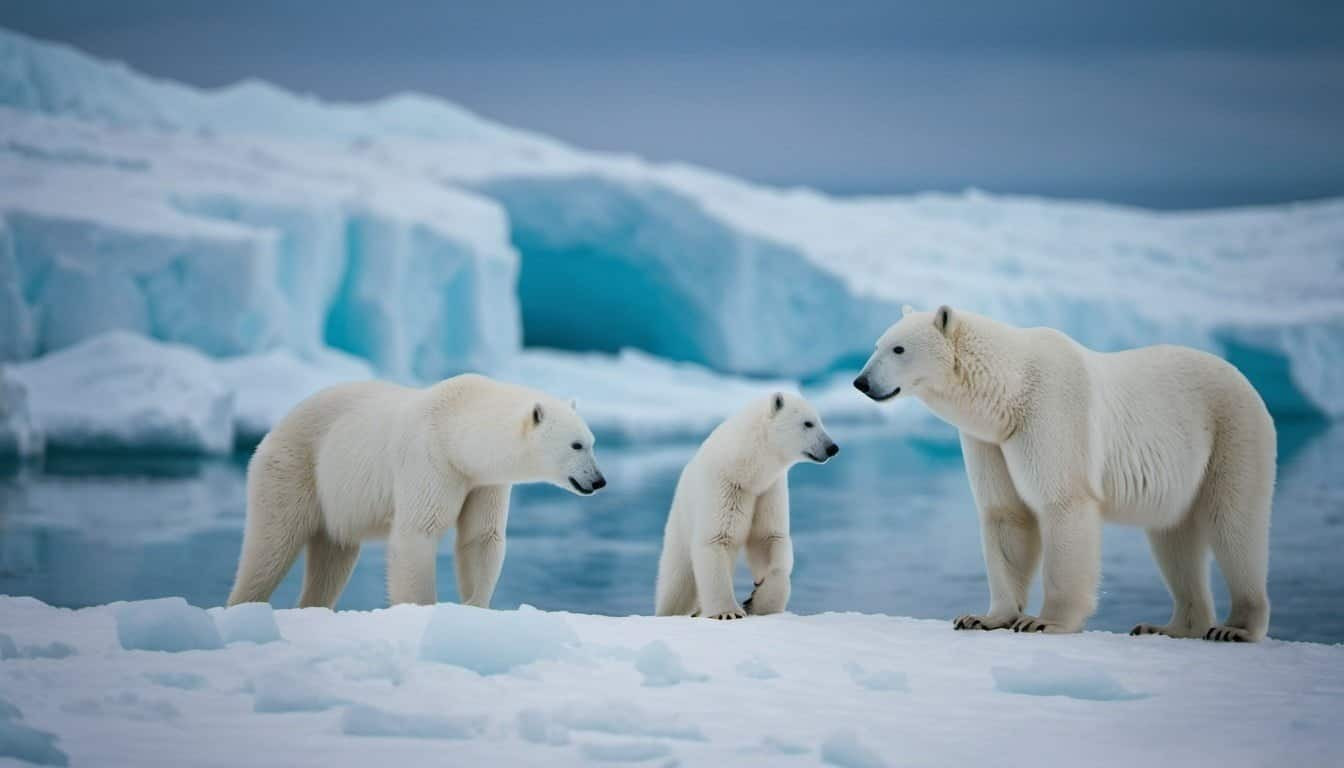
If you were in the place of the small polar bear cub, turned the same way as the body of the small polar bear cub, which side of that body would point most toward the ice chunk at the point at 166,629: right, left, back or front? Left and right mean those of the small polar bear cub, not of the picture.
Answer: right

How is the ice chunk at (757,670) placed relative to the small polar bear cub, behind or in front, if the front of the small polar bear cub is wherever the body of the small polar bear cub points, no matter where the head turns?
in front

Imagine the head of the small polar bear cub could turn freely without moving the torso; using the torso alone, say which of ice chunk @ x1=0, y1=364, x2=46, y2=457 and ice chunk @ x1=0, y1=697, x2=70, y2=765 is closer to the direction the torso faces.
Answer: the ice chunk @ x1=0, y1=697, x2=70, y2=765

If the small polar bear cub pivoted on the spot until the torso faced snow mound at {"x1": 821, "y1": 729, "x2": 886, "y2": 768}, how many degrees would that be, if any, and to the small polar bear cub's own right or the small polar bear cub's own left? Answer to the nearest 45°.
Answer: approximately 45° to the small polar bear cub's own right

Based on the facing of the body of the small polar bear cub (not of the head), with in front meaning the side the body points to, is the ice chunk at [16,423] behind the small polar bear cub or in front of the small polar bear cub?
behind

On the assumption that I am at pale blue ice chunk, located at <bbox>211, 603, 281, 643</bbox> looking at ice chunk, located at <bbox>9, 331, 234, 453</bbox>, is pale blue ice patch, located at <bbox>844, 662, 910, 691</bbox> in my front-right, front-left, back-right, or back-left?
back-right

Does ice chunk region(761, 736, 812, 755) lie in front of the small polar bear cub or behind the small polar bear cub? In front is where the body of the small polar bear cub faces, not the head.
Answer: in front

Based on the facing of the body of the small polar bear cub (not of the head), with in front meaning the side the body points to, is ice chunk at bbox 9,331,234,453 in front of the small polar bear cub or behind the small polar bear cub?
behind

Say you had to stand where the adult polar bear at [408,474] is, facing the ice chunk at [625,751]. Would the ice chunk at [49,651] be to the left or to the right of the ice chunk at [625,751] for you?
right

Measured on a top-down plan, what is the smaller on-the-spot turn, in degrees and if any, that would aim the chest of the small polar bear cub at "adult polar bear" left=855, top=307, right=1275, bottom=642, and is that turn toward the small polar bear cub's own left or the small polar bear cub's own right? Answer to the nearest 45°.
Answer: approximately 45° to the small polar bear cub's own left

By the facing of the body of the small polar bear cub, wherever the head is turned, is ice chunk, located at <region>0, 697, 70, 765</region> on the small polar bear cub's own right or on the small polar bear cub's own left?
on the small polar bear cub's own right

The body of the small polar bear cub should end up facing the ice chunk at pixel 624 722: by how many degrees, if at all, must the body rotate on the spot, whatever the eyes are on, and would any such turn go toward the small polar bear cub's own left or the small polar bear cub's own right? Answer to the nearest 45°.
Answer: approximately 45° to the small polar bear cub's own right

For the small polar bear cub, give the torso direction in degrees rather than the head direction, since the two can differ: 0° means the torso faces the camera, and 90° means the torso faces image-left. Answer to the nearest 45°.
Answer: approximately 315°

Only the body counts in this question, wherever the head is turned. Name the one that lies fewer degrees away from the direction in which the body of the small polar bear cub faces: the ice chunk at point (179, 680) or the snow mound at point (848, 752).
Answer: the snow mound

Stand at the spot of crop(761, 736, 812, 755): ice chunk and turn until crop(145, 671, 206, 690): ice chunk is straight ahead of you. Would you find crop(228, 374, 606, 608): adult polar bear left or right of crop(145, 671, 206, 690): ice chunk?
right
